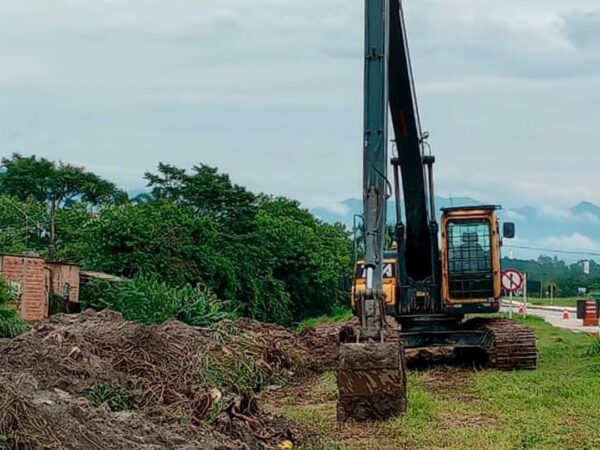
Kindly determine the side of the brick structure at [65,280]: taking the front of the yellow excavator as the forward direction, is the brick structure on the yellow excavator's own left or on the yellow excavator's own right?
on the yellow excavator's own right

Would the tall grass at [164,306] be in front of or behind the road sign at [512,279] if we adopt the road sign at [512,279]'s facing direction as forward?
in front

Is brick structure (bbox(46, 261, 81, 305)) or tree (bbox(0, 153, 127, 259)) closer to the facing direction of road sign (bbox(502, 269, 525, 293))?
the brick structure

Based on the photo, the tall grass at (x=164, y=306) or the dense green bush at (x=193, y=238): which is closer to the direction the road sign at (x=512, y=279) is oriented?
the tall grass

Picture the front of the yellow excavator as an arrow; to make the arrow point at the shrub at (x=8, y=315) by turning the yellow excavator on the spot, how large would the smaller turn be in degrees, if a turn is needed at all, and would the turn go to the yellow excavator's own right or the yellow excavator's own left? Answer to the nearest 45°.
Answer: approximately 90° to the yellow excavator's own right

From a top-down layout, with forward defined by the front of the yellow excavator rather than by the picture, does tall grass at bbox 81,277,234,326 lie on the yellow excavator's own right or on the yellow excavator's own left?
on the yellow excavator's own right

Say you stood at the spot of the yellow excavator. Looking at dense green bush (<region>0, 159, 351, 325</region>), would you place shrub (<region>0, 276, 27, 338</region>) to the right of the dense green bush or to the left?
left

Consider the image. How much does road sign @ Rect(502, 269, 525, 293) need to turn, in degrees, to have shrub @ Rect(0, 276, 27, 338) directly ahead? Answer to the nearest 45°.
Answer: approximately 45° to its right

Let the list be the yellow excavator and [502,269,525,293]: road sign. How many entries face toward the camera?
2

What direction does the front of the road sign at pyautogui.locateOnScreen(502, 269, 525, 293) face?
toward the camera

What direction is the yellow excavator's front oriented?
toward the camera

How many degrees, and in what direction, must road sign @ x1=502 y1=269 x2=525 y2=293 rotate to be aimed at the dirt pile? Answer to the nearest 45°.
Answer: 0° — it already faces it

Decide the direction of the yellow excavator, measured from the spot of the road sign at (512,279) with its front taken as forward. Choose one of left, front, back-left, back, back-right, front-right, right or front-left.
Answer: front
